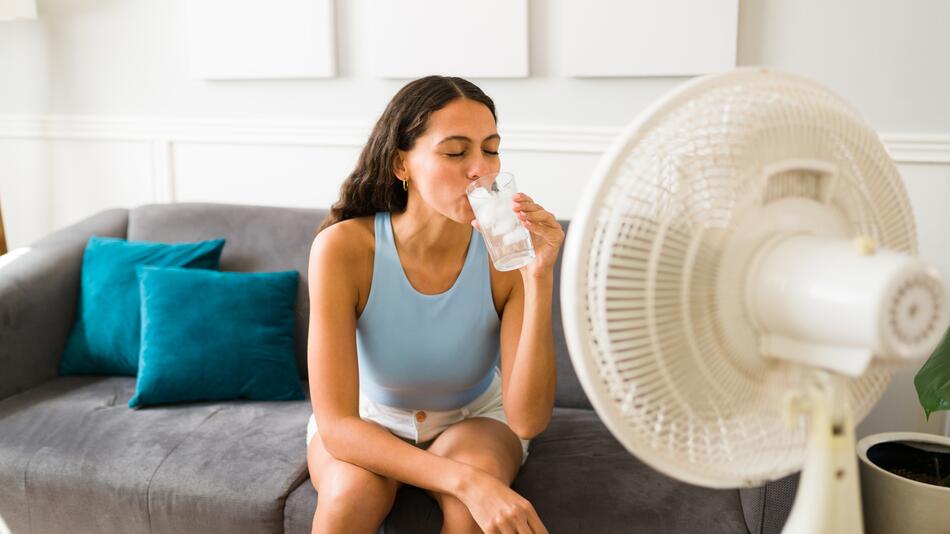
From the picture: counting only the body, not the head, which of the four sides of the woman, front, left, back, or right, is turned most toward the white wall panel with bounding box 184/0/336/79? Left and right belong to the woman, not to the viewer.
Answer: back

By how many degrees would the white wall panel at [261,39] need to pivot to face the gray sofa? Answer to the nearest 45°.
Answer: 0° — it already faces it

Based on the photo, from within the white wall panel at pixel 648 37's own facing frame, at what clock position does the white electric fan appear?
The white electric fan is roughly at 12 o'clock from the white wall panel.

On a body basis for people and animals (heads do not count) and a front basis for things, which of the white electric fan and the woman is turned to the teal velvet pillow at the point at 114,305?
the white electric fan

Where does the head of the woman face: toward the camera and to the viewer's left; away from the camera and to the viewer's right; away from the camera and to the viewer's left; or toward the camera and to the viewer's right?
toward the camera and to the viewer's right

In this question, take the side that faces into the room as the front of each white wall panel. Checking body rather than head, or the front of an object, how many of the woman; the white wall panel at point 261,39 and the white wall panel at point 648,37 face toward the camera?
3

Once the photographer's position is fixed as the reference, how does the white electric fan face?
facing away from the viewer and to the left of the viewer

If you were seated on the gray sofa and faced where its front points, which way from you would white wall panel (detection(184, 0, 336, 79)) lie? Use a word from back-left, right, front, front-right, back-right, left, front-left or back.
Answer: back

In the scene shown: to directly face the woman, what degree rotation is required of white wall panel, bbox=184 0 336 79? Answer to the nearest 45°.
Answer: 0° — it already faces them

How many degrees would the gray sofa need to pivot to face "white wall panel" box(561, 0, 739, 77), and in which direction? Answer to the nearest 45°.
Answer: approximately 135° to its left

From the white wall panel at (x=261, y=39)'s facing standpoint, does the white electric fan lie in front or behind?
in front
